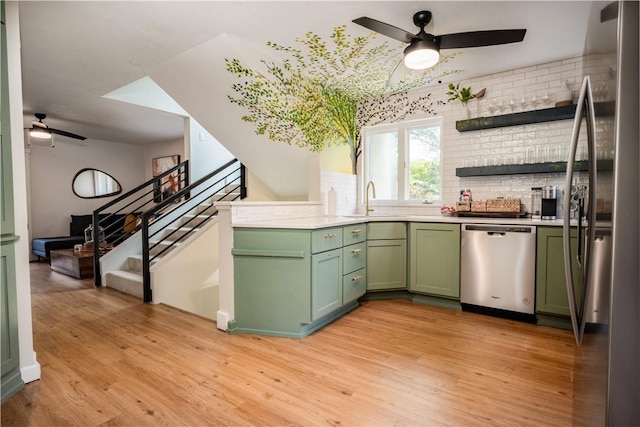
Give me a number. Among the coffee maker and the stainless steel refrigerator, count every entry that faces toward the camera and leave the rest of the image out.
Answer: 1

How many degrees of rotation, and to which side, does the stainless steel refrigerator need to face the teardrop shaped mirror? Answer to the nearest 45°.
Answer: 0° — it already faces it

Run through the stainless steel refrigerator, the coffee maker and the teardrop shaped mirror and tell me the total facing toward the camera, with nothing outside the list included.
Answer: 2

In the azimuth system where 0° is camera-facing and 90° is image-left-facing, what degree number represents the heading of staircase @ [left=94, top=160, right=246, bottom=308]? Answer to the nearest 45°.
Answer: approximately 45°

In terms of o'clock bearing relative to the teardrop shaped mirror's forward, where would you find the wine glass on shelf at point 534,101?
The wine glass on shelf is roughly at 11 o'clock from the teardrop shaped mirror.

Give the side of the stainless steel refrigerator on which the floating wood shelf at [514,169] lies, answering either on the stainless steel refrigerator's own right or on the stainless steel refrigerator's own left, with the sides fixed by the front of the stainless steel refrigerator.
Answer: on the stainless steel refrigerator's own right

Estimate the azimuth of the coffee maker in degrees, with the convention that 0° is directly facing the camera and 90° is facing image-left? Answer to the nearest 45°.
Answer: approximately 0°
